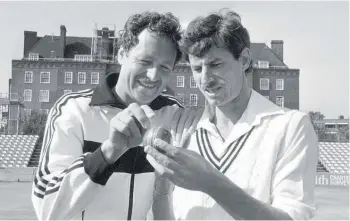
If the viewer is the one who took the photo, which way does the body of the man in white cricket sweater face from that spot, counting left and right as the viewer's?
facing the viewer and to the left of the viewer

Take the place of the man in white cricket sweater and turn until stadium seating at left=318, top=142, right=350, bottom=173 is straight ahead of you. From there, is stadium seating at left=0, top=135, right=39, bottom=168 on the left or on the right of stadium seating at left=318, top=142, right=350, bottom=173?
left

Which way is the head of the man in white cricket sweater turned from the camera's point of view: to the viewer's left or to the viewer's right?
to the viewer's left

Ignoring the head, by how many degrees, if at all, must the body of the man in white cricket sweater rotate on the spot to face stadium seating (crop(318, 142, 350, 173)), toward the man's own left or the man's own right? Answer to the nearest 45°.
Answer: approximately 135° to the man's own right
